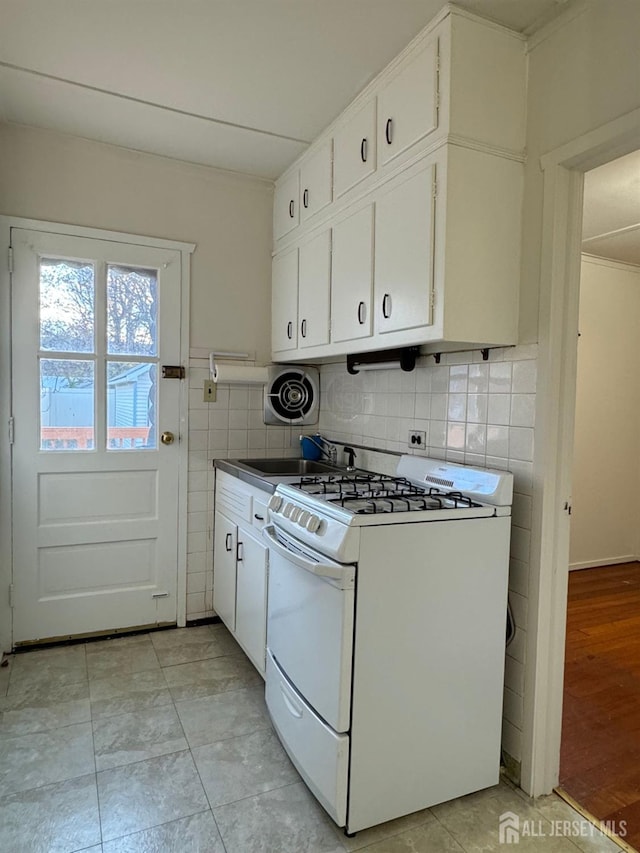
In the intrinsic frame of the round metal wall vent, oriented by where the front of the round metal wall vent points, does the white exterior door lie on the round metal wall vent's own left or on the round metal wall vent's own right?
on the round metal wall vent's own right

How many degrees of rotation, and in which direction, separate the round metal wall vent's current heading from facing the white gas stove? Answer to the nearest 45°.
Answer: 0° — it already faces it

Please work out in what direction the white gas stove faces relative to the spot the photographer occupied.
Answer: facing the viewer and to the left of the viewer

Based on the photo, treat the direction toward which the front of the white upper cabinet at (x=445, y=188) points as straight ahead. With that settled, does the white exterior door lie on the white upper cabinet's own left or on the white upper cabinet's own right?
on the white upper cabinet's own right

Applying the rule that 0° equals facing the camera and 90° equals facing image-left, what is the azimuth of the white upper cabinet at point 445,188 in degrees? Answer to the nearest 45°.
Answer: approximately 45°

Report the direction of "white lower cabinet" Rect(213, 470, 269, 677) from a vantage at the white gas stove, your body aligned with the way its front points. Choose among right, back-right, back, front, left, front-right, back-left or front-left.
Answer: right

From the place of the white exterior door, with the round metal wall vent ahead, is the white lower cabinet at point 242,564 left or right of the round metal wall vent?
right

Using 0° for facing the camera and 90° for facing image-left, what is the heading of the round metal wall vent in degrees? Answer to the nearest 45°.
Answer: approximately 0°

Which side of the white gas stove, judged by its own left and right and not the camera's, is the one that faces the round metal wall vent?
right

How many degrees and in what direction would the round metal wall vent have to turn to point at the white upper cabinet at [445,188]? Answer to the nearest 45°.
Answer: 0° — it already faces it

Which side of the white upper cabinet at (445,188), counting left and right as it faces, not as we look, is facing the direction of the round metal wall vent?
right

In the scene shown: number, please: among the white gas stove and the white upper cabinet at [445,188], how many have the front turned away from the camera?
0
